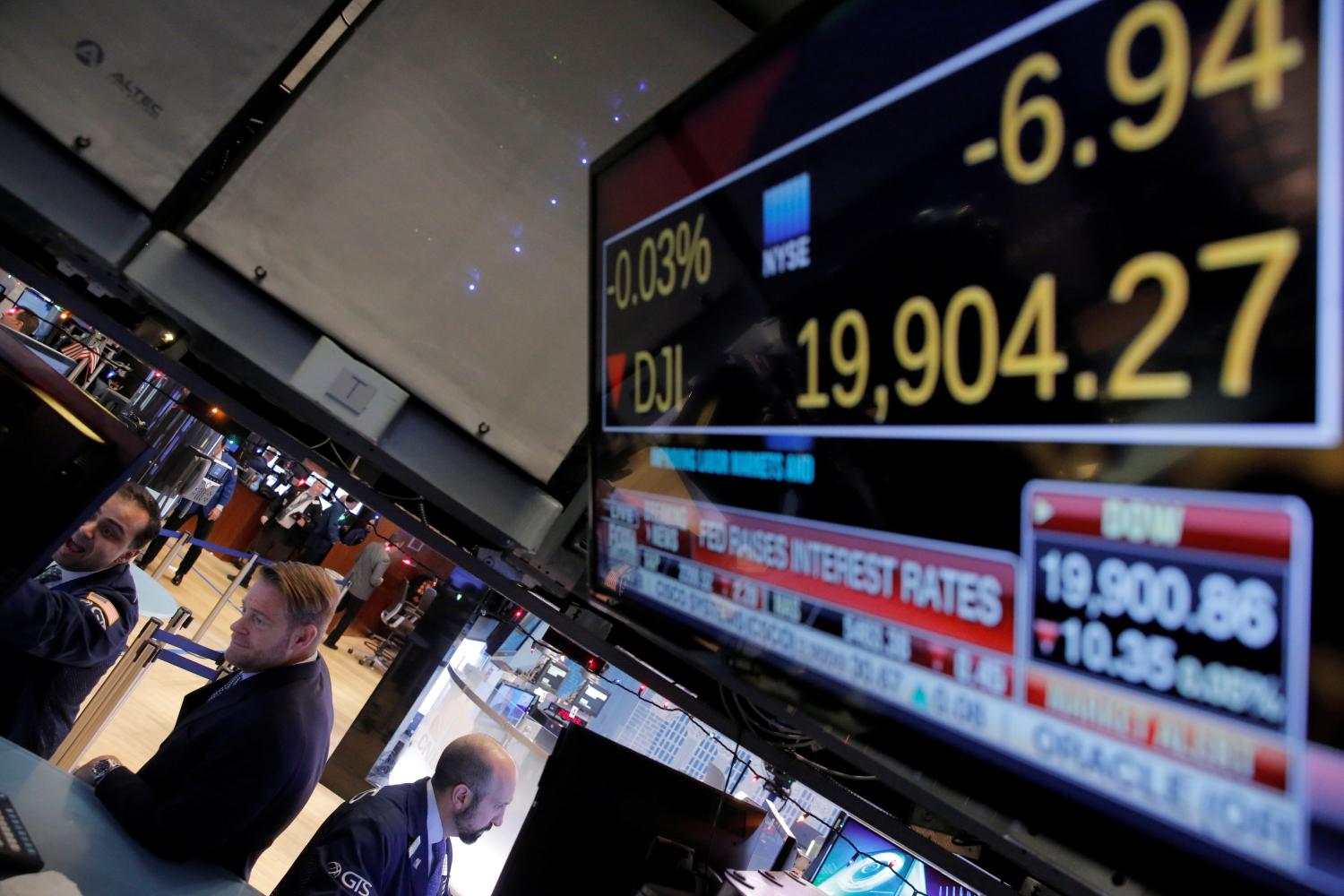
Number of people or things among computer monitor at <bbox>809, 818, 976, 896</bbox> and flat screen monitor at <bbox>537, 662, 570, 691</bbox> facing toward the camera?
2

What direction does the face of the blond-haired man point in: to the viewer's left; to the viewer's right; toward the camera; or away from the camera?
to the viewer's left

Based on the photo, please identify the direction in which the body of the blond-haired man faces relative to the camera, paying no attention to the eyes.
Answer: to the viewer's left

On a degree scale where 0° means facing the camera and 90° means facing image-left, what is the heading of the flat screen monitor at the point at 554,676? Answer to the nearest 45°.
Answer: approximately 0°

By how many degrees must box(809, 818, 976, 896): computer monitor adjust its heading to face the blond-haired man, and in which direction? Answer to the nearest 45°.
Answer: approximately 45° to its right

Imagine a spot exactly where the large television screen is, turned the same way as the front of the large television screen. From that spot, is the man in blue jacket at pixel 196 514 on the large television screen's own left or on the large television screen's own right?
on the large television screen's own right

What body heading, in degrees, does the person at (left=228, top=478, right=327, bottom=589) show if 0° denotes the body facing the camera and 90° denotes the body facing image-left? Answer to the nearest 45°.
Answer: approximately 0°

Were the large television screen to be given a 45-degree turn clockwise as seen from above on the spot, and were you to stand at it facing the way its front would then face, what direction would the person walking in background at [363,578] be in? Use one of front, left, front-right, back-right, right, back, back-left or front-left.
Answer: front-right

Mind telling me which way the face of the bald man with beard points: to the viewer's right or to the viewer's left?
to the viewer's right

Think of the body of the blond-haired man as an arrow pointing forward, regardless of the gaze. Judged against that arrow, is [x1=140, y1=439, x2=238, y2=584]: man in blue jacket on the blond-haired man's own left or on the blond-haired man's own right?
on the blond-haired man's own right

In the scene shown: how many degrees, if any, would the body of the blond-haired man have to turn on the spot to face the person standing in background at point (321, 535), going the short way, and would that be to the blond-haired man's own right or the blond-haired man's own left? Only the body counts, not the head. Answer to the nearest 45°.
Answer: approximately 90° to the blond-haired man's own right
